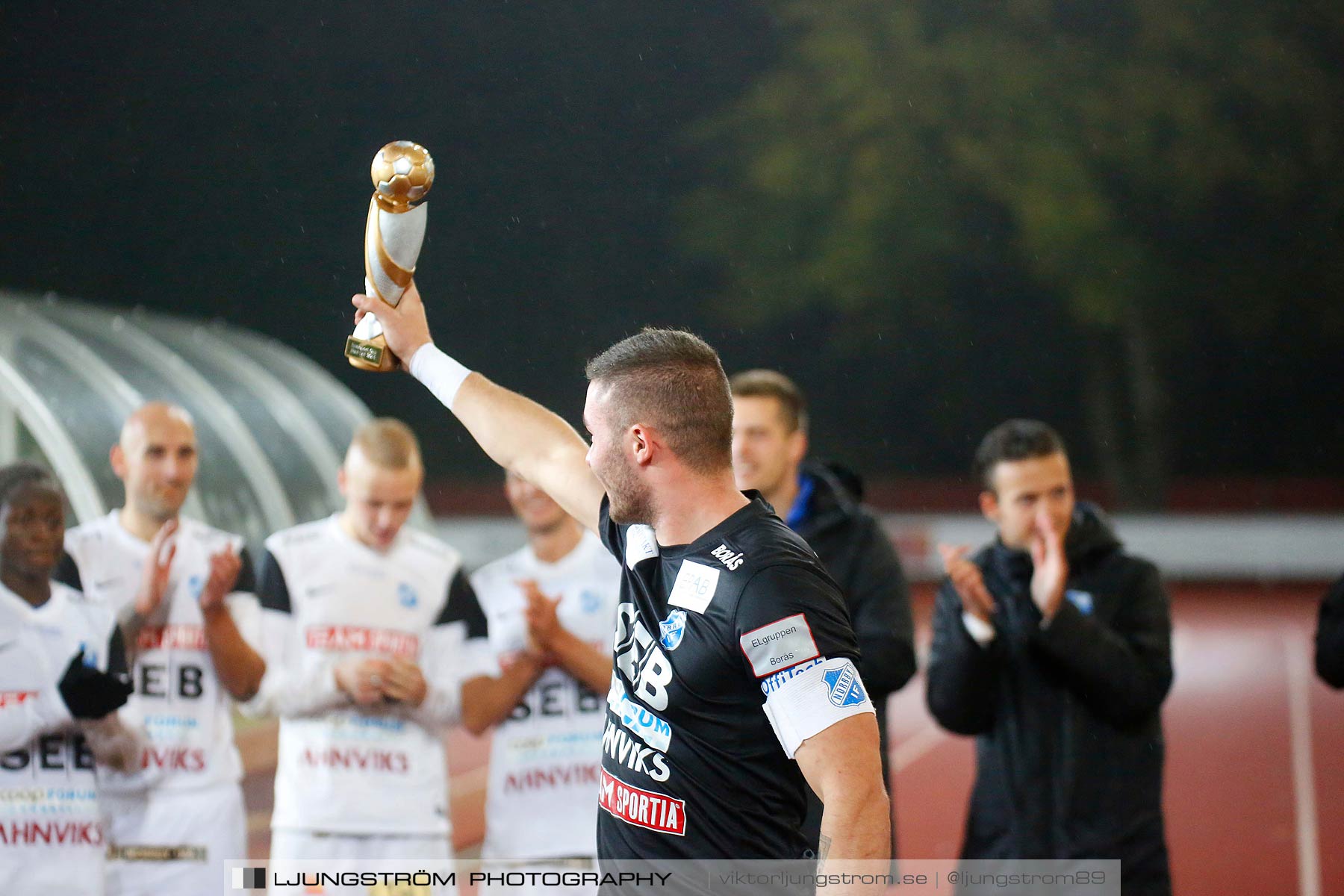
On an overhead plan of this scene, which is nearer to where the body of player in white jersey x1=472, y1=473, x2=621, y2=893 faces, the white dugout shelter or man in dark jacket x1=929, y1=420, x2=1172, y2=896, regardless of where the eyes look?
the man in dark jacket

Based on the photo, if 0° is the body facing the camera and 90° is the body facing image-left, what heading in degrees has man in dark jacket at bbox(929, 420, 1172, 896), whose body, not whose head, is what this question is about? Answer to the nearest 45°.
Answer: approximately 0°

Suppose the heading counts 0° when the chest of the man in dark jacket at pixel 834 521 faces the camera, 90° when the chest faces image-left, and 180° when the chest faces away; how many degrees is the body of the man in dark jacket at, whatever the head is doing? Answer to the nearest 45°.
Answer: approximately 45°

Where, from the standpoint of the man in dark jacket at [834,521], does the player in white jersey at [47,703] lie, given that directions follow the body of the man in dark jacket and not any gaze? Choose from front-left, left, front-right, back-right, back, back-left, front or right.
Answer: front-right

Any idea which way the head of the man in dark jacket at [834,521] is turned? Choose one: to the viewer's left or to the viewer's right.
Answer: to the viewer's left

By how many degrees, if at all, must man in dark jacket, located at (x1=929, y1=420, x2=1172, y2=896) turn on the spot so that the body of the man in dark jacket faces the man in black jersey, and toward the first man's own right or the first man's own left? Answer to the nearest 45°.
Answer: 0° — they already face them

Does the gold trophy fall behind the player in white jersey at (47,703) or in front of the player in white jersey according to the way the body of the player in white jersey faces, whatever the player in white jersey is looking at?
in front

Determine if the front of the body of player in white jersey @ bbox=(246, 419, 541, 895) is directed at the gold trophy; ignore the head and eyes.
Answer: yes
